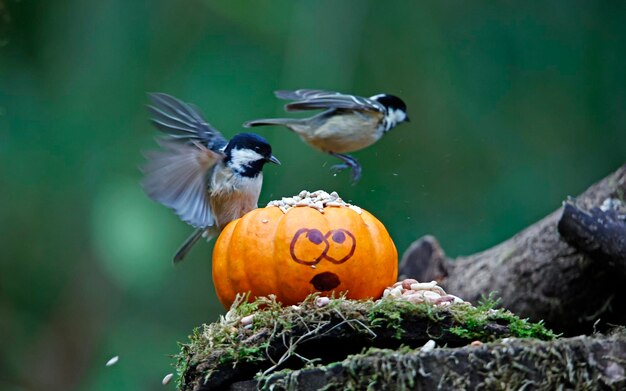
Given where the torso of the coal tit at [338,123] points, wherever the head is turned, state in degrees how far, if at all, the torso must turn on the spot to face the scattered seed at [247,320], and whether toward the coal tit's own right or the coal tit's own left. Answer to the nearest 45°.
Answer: approximately 90° to the coal tit's own right

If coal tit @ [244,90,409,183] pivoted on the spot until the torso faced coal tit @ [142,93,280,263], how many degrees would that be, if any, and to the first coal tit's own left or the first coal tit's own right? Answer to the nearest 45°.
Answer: approximately 135° to the first coal tit's own right

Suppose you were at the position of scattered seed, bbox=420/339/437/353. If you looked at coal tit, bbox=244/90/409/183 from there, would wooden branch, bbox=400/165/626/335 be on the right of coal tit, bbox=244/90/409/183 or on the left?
right

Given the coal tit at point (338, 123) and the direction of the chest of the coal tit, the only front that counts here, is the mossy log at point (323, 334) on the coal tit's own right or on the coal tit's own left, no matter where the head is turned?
on the coal tit's own right

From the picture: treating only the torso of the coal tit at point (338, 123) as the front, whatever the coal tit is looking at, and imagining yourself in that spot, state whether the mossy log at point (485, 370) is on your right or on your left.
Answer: on your right

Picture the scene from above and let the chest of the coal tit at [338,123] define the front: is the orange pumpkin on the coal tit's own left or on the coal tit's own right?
on the coal tit's own right

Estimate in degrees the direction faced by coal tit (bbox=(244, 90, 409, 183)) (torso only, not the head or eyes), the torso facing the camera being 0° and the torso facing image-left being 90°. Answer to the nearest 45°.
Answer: approximately 270°
